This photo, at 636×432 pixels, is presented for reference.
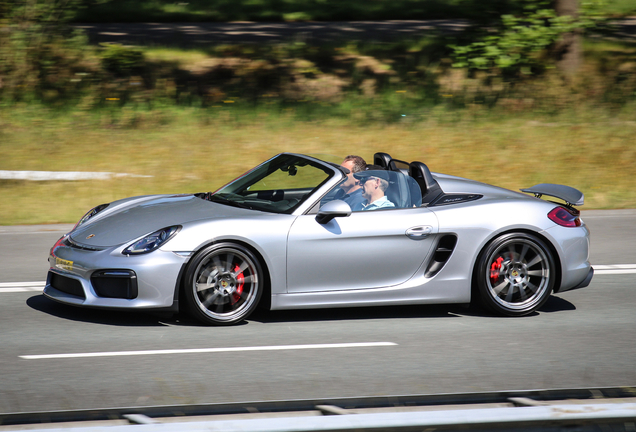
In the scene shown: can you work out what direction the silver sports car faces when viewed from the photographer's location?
facing to the left of the viewer

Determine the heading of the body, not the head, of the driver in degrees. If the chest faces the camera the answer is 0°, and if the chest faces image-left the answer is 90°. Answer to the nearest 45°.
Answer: approximately 90°

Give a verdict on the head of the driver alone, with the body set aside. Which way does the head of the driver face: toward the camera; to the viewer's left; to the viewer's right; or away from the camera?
to the viewer's left
